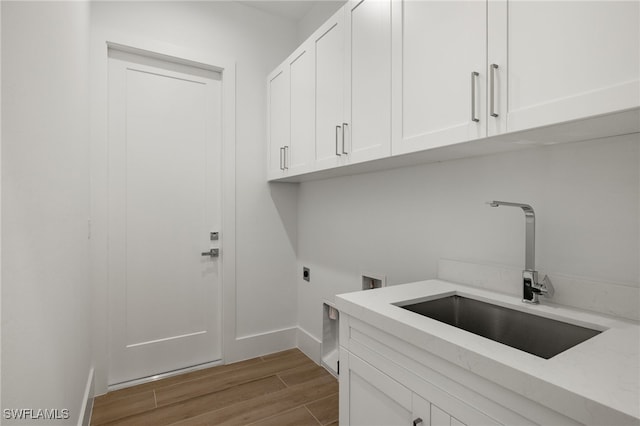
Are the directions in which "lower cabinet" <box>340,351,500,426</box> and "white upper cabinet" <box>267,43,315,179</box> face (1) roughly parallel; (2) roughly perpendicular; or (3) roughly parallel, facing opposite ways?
roughly parallel

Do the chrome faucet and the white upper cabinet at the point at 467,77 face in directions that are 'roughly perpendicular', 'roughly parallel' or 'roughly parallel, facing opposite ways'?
roughly parallel

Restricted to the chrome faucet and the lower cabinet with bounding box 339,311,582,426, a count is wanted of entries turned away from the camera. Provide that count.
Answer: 0

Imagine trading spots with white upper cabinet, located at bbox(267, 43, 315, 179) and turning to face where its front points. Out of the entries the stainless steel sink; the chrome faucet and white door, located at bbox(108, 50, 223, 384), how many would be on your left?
2

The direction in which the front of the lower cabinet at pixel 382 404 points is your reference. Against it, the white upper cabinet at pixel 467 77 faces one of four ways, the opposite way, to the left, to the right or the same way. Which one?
the same way

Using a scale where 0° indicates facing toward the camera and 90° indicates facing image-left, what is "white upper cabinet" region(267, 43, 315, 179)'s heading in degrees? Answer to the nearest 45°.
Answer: approximately 45°

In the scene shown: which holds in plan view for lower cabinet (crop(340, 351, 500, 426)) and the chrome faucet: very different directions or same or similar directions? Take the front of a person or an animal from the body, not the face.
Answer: same or similar directions

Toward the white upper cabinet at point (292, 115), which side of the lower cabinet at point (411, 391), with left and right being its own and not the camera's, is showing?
right

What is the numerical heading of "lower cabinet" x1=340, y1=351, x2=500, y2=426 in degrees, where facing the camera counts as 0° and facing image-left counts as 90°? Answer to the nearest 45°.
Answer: approximately 45°

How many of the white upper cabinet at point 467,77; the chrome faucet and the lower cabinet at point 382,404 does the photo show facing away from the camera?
0

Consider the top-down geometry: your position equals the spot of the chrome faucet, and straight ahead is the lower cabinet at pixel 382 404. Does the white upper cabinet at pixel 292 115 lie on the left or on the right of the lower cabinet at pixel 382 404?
right

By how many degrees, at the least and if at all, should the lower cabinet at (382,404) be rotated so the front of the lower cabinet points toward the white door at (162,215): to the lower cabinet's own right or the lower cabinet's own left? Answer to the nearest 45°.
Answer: approximately 90° to the lower cabinet's own right

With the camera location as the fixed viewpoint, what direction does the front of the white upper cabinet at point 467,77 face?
facing the viewer and to the left of the viewer
